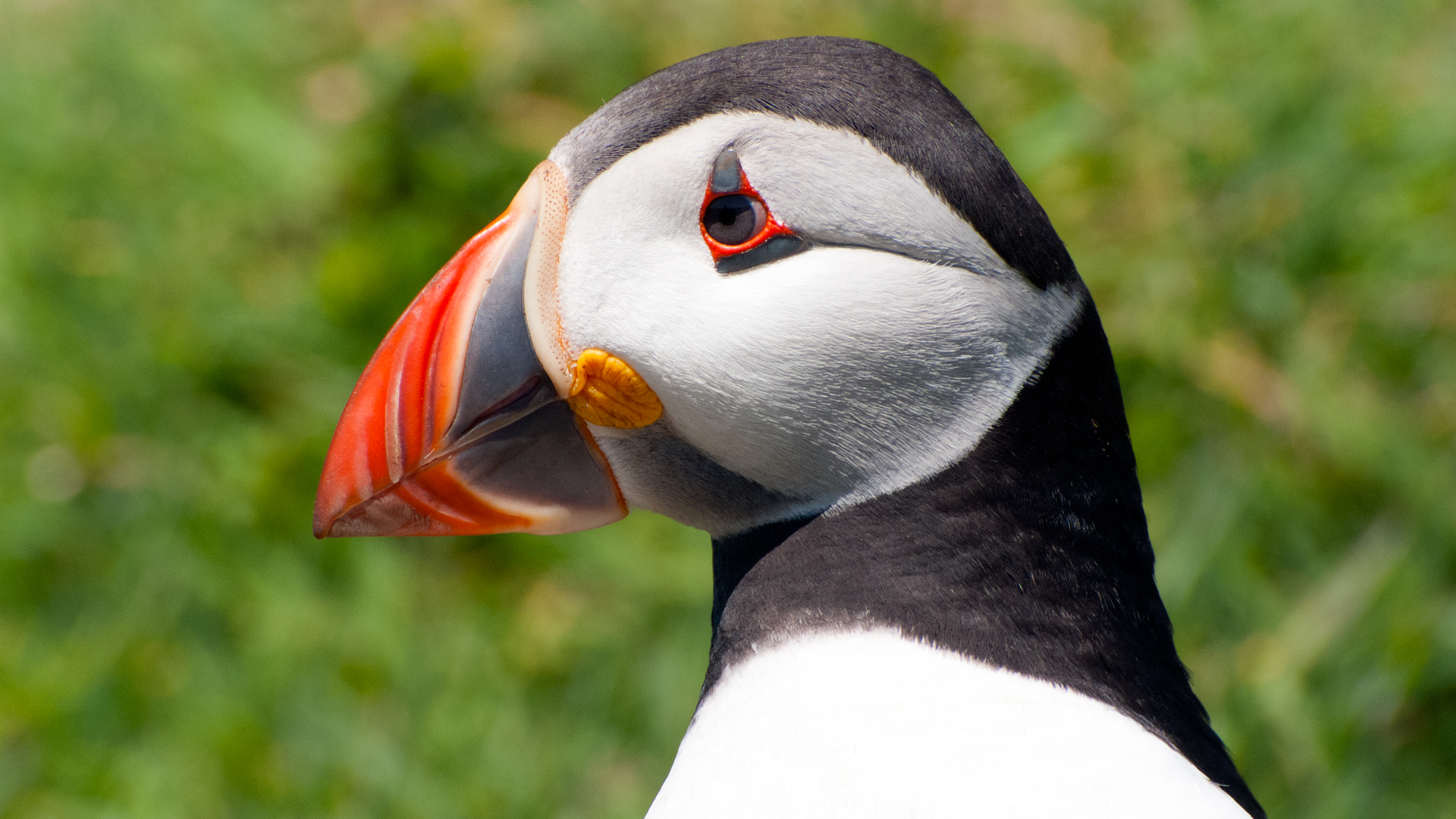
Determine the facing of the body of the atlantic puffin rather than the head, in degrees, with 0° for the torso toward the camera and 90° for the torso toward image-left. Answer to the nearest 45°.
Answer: approximately 90°
